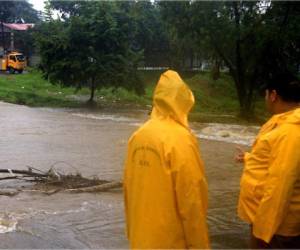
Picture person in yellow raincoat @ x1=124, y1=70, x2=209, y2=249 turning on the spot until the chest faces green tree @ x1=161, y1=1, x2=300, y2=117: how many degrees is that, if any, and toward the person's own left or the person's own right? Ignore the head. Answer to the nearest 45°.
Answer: approximately 45° to the person's own left

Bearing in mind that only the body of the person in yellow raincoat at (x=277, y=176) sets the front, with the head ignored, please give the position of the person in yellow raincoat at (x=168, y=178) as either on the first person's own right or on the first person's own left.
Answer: on the first person's own left

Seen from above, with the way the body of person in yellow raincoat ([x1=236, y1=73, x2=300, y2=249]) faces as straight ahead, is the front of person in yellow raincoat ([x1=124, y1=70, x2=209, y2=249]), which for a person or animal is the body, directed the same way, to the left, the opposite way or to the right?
to the right

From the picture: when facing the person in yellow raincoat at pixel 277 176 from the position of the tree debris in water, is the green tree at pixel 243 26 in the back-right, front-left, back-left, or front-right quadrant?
back-left

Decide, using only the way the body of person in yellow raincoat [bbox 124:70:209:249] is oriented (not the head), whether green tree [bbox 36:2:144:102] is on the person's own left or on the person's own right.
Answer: on the person's own left

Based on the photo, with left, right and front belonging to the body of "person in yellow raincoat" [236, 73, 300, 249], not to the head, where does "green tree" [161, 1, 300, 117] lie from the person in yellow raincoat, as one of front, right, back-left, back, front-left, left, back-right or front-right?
front-right

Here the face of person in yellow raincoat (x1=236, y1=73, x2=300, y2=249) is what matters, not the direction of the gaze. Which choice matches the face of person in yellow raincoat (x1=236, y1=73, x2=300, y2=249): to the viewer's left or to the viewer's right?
to the viewer's left

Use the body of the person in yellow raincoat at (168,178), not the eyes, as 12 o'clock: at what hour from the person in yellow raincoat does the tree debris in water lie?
The tree debris in water is roughly at 10 o'clock from the person in yellow raincoat.

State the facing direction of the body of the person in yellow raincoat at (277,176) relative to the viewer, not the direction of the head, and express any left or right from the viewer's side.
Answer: facing away from the viewer and to the left of the viewer

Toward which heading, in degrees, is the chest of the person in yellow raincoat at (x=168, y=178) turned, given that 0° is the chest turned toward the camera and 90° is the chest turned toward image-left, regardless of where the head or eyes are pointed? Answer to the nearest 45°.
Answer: approximately 225°
